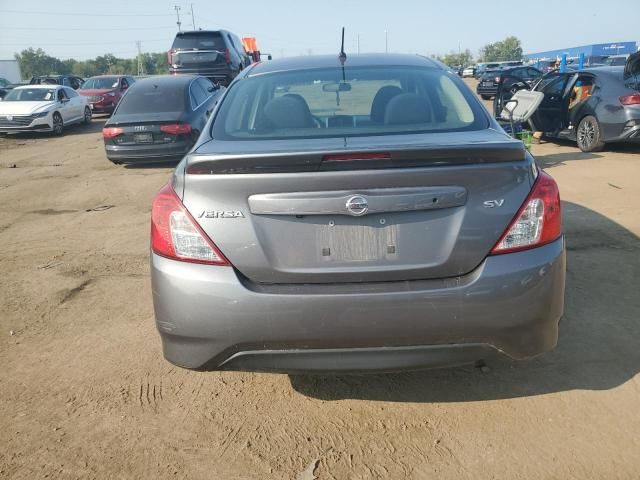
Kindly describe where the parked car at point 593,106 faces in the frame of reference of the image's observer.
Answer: facing away from the viewer and to the left of the viewer

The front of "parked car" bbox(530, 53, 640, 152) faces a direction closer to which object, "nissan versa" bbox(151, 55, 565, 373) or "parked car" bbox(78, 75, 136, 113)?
the parked car

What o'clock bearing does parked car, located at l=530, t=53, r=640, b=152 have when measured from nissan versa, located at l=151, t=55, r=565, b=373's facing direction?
The parked car is roughly at 1 o'clock from the nissan versa.

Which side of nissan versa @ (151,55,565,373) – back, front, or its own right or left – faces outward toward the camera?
back

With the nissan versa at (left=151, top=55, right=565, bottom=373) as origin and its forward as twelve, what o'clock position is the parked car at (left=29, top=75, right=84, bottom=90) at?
The parked car is roughly at 11 o'clock from the nissan versa.

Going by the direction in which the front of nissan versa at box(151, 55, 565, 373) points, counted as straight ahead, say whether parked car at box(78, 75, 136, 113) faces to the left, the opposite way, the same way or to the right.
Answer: the opposite way

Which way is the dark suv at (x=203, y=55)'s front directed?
away from the camera

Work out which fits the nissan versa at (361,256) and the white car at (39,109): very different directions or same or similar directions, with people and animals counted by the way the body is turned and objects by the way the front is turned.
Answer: very different directions

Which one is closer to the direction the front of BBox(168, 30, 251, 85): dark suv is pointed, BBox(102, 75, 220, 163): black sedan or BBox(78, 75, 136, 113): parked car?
the parked car

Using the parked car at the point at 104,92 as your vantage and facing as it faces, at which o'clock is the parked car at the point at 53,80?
the parked car at the point at 53,80 is roughly at 4 o'clock from the parked car at the point at 104,92.

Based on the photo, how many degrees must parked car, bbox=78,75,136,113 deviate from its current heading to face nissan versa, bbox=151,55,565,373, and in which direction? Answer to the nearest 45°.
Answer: approximately 45° to its left

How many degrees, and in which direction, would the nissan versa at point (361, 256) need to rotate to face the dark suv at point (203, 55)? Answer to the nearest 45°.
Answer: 0° — it already faces it

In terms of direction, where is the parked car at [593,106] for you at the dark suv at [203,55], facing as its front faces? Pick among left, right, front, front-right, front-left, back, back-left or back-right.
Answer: back-right

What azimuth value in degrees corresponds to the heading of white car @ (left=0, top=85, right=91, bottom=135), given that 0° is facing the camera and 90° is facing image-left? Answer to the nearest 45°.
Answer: approximately 45°

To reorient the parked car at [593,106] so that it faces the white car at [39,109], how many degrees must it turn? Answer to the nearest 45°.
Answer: approximately 45° to its left
